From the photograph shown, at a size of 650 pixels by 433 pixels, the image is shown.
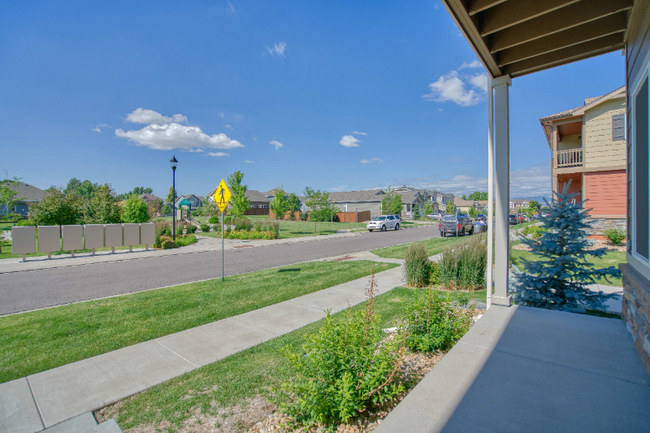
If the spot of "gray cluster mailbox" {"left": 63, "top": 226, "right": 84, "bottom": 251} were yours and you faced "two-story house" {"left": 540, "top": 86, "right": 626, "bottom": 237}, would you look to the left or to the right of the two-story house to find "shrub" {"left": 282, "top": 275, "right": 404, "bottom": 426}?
right

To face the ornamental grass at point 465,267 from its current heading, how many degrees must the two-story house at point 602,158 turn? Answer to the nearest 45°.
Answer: approximately 90° to its left

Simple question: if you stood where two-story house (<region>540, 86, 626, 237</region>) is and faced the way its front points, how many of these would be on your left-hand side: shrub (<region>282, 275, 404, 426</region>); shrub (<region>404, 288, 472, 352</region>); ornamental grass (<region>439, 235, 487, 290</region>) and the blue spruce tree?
4

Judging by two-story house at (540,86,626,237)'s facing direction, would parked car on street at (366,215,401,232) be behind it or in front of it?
in front

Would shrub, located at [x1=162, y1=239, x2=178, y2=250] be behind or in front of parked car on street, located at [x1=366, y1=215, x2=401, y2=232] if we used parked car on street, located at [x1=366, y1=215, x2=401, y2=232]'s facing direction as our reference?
in front

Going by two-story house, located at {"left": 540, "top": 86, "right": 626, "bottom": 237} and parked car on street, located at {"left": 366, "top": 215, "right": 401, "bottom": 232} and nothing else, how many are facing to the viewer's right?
0

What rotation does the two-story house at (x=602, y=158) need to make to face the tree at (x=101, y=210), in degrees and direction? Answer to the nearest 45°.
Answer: approximately 45° to its left

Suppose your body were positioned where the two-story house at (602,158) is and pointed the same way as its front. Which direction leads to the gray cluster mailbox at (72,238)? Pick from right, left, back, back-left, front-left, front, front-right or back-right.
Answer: front-left

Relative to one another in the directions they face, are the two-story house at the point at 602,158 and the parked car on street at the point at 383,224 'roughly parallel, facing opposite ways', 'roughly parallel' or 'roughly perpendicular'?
roughly perpendicular

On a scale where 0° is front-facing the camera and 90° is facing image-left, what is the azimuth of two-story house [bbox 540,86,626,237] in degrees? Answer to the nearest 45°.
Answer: approximately 90°

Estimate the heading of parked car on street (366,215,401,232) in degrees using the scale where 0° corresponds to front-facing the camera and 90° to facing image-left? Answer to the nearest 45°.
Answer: approximately 45°
